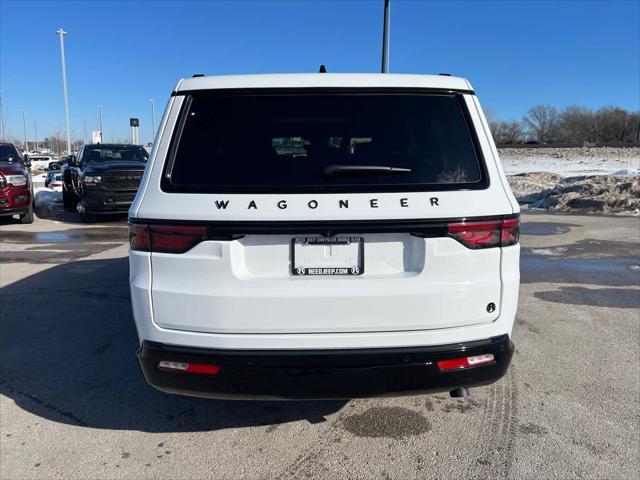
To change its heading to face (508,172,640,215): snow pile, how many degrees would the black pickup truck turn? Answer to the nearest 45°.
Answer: approximately 90° to its left

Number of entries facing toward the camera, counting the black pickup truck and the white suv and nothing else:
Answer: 1

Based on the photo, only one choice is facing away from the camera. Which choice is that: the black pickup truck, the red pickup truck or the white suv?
the white suv

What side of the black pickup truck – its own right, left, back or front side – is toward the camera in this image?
front

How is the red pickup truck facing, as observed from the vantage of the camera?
facing the viewer

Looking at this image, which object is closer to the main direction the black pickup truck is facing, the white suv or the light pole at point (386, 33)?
the white suv

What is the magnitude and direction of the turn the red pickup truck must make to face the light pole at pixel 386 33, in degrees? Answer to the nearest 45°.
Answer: approximately 90° to its left

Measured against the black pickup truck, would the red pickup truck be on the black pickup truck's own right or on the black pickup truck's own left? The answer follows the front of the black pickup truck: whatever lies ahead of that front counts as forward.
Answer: on the black pickup truck's own right

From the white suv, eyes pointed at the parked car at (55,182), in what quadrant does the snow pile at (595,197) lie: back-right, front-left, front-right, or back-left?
front-right

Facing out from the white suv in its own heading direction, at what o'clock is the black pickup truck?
The black pickup truck is roughly at 11 o'clock from the white suv.

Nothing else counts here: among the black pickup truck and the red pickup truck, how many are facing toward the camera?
2

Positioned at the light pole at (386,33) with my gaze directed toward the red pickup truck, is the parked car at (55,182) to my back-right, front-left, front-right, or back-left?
front-right

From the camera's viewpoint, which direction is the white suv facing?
away from the camera

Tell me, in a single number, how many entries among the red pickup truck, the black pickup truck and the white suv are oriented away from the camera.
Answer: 1

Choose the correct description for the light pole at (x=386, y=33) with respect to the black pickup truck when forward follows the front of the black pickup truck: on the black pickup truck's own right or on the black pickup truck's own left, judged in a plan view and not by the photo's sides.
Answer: on the black pickup truck's own left

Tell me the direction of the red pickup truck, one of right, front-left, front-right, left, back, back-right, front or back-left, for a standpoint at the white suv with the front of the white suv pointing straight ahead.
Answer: front-left
